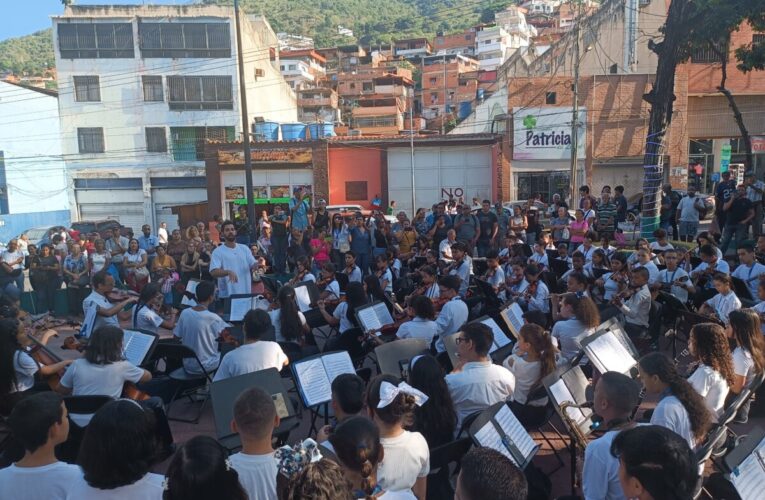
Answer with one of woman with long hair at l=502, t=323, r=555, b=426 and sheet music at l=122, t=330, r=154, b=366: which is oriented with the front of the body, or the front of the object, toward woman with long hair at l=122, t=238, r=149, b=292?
woman with long hair at l=502, t=323, r=555, b=426

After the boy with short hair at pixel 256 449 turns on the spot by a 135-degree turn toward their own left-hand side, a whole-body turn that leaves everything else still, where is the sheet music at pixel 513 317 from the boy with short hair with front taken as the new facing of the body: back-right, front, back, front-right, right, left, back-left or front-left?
back

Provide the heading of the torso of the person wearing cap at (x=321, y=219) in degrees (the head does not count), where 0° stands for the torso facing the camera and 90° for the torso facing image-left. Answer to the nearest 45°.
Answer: approximately 0°

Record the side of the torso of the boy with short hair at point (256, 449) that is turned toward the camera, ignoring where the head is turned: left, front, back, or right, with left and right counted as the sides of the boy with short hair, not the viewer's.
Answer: back

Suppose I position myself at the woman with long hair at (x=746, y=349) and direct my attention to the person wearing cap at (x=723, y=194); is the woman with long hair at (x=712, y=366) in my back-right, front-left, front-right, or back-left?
back-left

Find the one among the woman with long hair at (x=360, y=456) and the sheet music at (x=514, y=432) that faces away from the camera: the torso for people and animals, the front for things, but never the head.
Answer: the woman with long hair

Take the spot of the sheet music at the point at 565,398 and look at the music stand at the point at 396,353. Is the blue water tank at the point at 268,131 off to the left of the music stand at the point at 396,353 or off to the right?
right

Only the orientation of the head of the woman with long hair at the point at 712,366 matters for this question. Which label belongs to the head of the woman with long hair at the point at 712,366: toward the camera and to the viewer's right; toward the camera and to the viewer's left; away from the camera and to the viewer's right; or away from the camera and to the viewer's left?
away from the camera and to the viewer's left

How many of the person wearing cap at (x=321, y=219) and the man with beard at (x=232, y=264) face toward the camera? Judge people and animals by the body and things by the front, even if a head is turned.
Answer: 2

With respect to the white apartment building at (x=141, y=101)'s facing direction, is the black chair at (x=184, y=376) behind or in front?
in front

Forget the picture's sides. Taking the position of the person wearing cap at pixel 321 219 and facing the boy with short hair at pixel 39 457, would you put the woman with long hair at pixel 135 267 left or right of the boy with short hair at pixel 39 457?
right

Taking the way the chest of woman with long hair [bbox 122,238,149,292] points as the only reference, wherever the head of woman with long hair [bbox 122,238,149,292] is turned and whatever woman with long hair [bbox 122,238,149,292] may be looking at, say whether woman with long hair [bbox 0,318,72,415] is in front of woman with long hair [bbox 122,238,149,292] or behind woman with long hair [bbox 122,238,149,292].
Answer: in front

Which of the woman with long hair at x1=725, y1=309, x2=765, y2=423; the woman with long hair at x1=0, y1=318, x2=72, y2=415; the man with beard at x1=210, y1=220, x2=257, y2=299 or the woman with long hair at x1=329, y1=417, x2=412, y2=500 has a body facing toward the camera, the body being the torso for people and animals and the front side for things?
the man with beard

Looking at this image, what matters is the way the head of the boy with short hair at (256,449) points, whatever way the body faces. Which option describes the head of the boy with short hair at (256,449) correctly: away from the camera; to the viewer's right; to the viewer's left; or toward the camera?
away from the camera
